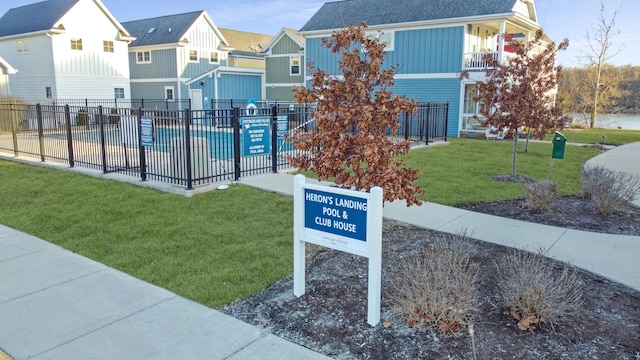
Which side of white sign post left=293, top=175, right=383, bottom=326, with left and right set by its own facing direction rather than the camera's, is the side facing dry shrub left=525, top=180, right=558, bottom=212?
back

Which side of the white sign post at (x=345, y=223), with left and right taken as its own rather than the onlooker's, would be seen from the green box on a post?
back

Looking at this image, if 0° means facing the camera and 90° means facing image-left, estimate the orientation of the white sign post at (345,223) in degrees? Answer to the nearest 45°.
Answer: approximately 45°

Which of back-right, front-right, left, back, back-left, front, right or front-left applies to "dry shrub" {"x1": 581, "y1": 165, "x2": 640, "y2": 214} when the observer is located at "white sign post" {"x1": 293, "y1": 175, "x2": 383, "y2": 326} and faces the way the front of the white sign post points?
back

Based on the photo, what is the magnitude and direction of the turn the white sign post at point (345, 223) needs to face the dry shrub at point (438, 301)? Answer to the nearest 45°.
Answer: approximately 135° to its left

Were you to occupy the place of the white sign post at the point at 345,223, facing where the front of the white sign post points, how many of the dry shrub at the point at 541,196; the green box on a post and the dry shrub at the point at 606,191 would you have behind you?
3

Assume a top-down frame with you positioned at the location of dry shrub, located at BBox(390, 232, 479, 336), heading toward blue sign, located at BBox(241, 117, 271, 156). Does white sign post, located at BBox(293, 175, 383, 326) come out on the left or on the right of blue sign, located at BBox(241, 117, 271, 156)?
left

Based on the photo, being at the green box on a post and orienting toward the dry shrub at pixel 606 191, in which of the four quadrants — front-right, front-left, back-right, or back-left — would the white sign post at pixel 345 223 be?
front-right

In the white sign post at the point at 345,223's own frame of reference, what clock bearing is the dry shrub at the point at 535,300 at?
The dry shrub is roughly at 8 o'clock from the white sign post.

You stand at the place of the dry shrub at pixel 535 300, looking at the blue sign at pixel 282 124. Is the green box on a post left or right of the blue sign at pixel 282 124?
right

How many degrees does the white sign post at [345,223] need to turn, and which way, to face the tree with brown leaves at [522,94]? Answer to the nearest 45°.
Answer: approximately 180°

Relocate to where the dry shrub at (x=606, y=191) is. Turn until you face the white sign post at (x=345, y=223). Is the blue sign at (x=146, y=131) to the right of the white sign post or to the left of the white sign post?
right

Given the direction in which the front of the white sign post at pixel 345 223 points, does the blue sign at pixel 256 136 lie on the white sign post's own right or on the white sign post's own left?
on the white sign post's own right
